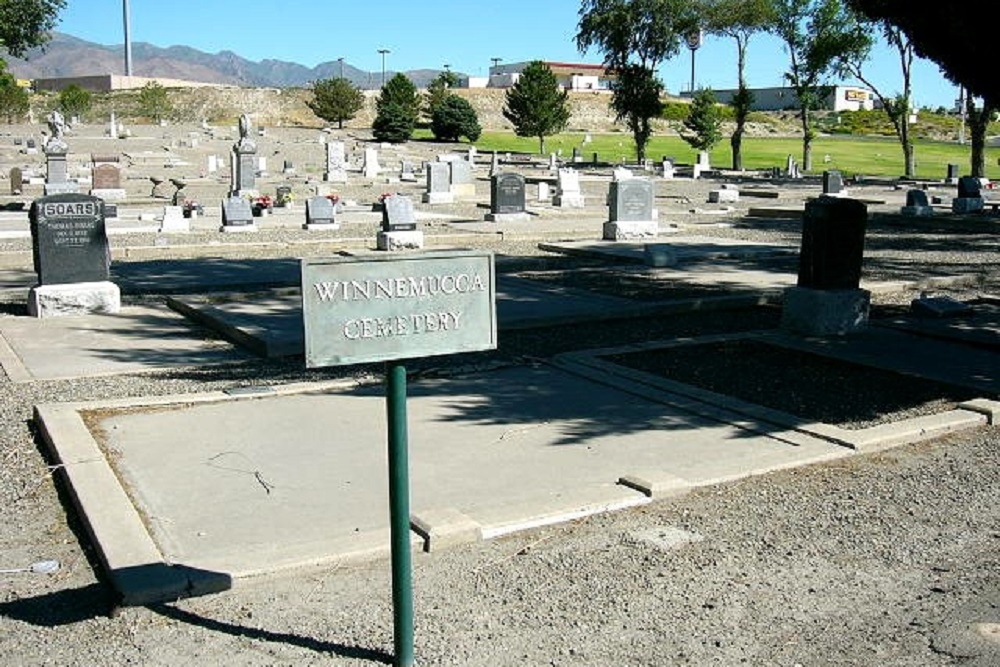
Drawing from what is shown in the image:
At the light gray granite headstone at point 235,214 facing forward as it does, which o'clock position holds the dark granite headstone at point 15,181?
the dark granite headstone at point 15,181 is roughly at 5 o'clock from the light gray granite headstone at point 235,214.

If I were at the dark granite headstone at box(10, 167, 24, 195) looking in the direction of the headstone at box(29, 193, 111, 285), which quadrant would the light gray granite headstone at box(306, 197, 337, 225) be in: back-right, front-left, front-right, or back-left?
front-left

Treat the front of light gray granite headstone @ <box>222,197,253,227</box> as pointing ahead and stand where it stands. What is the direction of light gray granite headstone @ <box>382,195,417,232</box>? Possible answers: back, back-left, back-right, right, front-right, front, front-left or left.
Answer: front-left

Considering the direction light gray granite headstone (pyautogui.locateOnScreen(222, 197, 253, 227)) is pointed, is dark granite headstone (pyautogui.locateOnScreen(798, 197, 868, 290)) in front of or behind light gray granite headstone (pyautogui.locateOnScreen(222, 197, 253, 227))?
in front

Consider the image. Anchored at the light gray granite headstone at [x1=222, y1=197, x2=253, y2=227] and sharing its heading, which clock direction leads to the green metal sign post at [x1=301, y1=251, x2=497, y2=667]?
The green metal sign post is roughly at 12 o'clock from the light gray granite headstone.

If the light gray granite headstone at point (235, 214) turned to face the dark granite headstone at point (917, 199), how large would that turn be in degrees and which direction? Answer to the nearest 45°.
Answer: approximately 90° to its left

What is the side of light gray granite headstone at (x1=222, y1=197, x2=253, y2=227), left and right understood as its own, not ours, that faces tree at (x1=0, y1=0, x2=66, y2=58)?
back

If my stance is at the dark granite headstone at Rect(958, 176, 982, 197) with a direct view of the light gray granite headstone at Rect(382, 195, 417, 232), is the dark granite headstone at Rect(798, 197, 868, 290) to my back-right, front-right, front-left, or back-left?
front-left

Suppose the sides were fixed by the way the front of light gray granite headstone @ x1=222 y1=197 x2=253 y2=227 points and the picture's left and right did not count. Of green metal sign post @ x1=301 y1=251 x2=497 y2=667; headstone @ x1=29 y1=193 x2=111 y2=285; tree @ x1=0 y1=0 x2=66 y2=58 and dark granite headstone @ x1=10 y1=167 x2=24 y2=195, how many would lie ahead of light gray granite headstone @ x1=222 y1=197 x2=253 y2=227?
2

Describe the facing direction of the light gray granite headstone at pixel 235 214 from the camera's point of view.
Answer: facing the viewer

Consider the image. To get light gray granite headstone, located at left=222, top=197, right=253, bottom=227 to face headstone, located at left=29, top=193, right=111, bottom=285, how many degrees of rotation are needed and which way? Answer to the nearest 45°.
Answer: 0° — it already faces it

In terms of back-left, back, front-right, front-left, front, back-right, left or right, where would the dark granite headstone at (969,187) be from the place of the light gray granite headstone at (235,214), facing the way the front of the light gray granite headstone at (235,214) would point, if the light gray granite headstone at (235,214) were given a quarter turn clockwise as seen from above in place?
back
